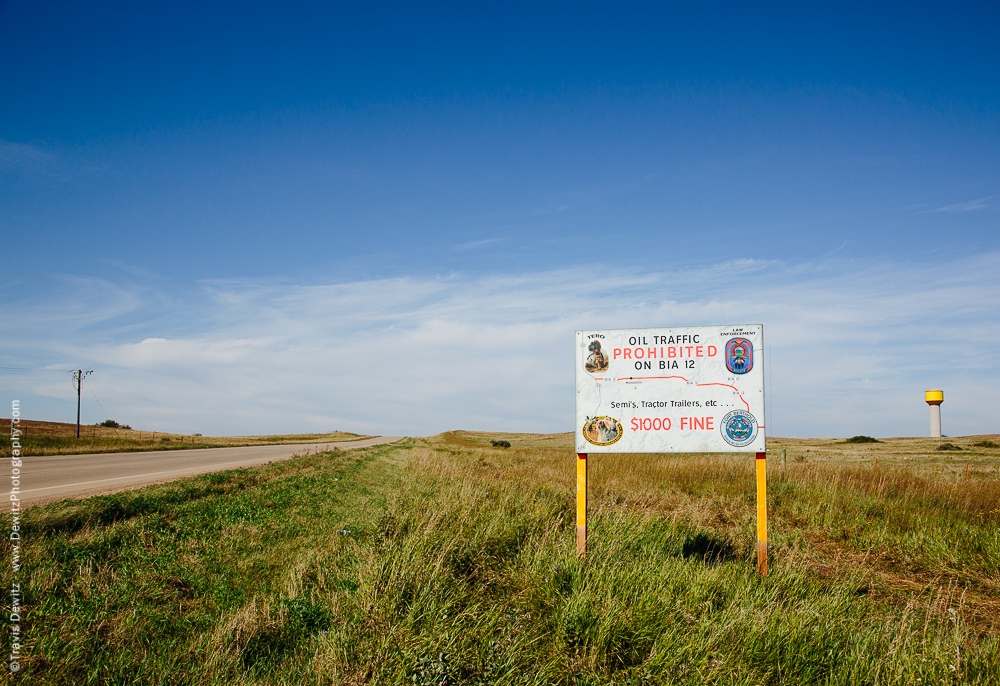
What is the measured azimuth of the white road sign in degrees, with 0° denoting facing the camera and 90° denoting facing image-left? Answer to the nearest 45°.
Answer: approximately 0°
